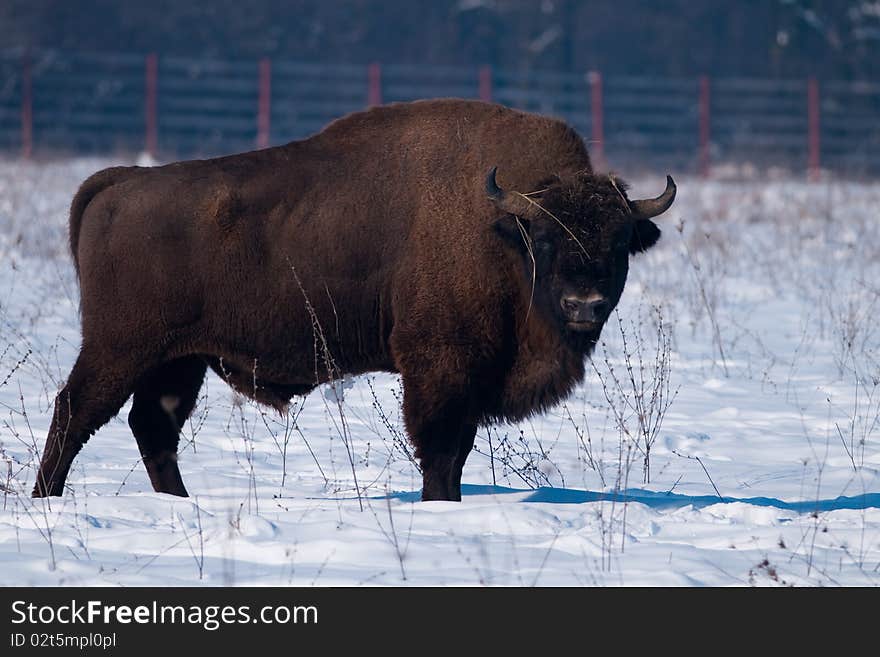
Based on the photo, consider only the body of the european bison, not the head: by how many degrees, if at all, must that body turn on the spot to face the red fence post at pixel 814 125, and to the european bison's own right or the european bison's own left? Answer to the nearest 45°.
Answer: approximately 45° to the european bison's own left

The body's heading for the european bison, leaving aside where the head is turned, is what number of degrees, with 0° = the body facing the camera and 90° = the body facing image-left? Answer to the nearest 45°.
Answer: approximately 270°

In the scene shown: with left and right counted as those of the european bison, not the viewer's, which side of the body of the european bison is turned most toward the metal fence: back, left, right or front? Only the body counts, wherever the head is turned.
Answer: left
